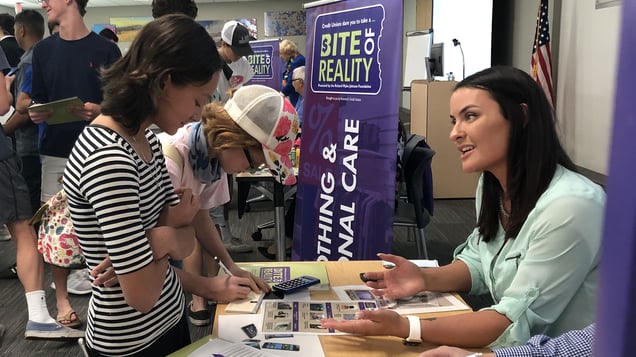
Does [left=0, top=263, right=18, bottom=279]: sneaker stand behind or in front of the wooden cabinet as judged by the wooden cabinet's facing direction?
in front

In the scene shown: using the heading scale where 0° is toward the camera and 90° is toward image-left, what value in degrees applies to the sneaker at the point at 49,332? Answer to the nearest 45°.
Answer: approximately 270°

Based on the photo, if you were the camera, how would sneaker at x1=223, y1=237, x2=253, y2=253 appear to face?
facing to the right of the viewer

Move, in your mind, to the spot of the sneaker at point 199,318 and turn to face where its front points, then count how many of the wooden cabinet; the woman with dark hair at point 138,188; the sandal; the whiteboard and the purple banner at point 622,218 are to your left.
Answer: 2

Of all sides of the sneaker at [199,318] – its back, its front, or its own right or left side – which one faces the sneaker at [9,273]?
back

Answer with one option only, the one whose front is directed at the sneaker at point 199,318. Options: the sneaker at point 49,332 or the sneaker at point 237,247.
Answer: the sneaker at point 49,332

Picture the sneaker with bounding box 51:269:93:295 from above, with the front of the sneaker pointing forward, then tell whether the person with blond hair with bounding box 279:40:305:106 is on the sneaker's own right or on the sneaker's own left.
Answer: on the sneaker's own left

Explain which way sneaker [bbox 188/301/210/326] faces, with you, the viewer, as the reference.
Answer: facing the viewer and to the right of the viewer

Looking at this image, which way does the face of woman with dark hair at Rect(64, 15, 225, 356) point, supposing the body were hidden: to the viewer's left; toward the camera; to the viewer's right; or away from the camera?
to the viewer's right

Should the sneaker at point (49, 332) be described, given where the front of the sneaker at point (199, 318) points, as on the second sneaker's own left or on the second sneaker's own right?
on the second sneaker's own right
